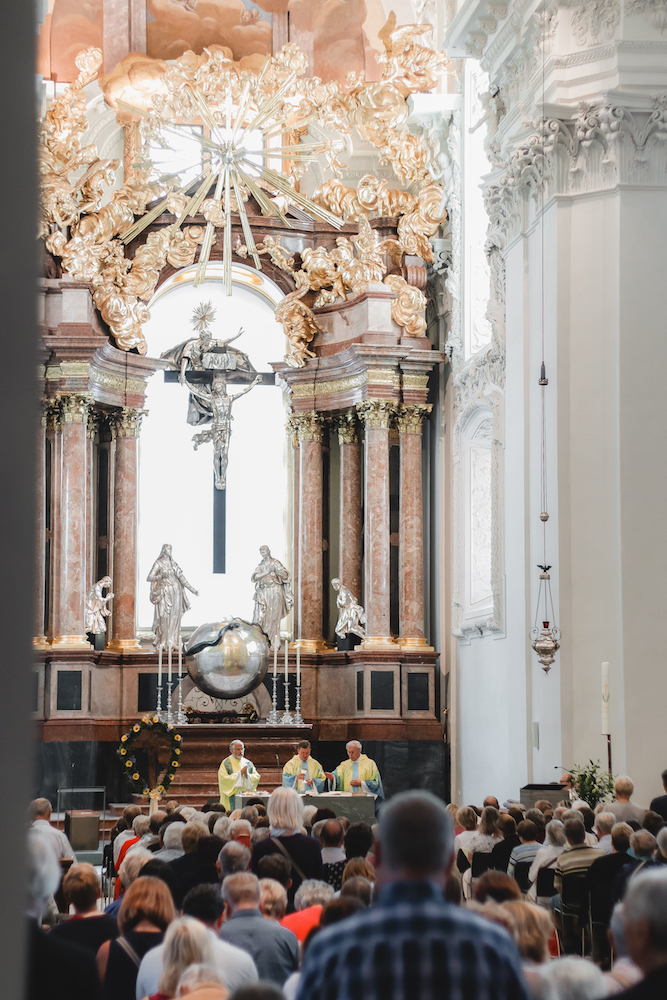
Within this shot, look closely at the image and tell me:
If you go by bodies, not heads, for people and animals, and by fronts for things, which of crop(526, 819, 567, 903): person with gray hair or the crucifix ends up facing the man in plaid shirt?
the crucifix

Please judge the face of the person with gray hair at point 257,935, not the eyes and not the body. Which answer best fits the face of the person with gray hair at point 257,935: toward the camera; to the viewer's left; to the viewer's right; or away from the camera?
away from the camera

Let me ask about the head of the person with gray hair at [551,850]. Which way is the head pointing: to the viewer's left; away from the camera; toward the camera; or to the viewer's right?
away from the camera

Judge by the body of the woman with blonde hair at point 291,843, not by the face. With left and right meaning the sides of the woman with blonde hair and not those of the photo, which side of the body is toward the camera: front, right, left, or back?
back

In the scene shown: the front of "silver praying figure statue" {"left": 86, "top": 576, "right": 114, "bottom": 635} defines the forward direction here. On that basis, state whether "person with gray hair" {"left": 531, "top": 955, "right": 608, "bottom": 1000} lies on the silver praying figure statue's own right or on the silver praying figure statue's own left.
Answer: on the silver praying figure statue's own right

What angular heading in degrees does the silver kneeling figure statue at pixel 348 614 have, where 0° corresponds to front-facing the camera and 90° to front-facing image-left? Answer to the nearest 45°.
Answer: approximately 45°

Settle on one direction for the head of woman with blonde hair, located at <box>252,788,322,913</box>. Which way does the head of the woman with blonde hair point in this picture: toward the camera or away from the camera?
away from the camera

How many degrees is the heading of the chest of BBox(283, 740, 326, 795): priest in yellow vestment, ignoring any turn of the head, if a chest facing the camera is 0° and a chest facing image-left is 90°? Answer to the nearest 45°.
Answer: approximately 0°

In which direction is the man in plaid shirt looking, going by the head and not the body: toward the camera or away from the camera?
away from the camera

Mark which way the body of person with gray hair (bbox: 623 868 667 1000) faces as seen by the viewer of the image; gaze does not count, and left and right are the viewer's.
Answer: facing away from the viewer and to the left of the viewer

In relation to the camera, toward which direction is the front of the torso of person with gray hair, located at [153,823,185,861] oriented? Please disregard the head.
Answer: away from the camera

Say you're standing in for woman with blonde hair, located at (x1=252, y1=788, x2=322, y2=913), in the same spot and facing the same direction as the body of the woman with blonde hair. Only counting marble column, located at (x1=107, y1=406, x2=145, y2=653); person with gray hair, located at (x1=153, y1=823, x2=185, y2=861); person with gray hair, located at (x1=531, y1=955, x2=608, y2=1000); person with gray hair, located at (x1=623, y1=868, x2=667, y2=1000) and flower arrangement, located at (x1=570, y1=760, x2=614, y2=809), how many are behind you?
2

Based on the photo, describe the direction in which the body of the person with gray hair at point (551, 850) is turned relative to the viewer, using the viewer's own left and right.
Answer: facing away from the viewer and to the left of the viewer
